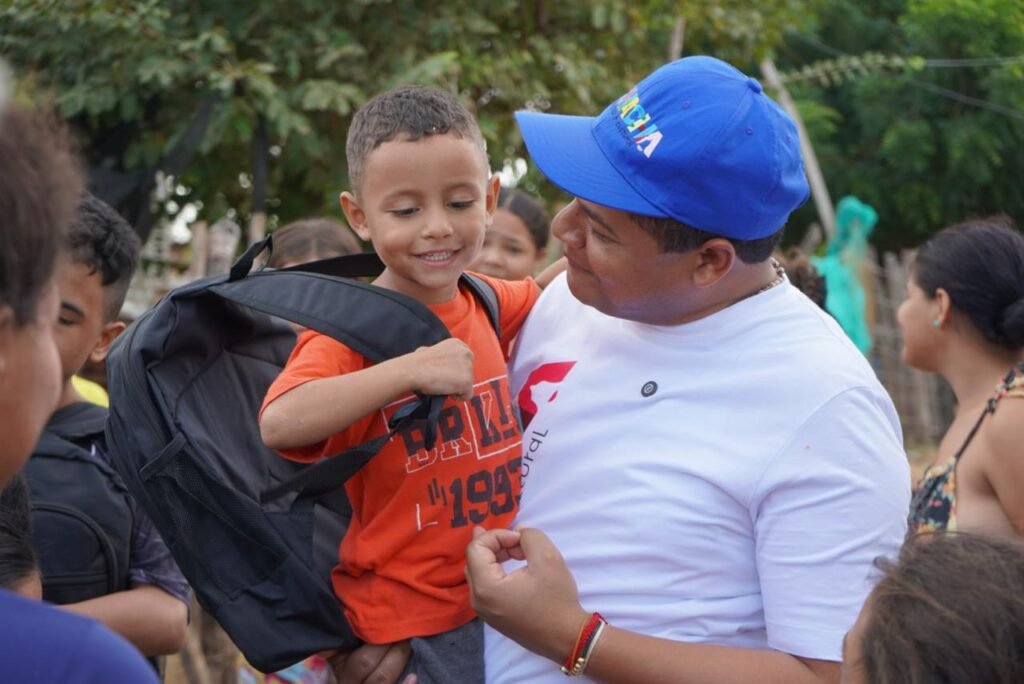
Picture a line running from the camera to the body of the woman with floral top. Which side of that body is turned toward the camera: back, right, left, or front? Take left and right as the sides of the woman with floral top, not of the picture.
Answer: left

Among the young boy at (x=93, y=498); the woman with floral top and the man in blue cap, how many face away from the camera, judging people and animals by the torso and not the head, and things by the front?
0

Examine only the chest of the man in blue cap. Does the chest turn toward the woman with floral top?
no

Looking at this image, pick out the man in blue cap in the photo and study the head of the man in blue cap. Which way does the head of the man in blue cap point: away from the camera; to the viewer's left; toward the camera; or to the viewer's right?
to the viewer's left

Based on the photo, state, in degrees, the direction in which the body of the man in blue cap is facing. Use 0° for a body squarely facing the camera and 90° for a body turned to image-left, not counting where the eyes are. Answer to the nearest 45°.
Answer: approximately 45°

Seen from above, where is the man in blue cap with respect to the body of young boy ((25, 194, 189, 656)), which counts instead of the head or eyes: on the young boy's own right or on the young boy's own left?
on the young boy's own left

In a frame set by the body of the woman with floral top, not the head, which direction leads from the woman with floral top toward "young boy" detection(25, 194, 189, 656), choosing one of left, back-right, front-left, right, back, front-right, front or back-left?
front-left
